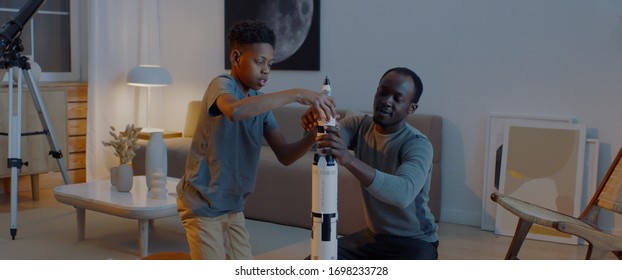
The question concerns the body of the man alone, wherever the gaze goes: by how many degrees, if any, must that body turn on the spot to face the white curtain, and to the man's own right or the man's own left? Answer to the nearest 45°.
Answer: approximately 90° to the man's own right

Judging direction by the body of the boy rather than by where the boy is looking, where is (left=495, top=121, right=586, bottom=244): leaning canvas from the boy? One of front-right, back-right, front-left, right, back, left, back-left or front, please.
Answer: left

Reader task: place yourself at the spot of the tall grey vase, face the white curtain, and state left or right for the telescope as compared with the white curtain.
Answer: left

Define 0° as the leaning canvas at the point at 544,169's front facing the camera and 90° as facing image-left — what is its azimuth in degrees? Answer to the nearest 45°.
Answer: approximately 0°

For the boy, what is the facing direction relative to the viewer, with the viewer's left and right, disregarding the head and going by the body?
facing the viewer and to the right of the viewer

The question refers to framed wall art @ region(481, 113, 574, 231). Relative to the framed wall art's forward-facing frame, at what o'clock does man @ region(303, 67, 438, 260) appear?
The man is roughly at 12 o'clock from the framed wall art.

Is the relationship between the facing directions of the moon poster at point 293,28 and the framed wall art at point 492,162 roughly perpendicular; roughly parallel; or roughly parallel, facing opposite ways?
roughly parallel

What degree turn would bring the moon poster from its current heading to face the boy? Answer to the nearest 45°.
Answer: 0° — it already faces them

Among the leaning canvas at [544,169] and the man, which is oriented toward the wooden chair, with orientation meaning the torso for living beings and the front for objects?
the leaning canvas

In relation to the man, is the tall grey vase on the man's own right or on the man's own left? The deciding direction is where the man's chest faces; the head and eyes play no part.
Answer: on the man's own right

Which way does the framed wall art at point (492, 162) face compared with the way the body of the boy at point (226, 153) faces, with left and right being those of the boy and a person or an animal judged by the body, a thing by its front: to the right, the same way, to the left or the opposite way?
to the right

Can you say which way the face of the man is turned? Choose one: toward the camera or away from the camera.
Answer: toward the camera

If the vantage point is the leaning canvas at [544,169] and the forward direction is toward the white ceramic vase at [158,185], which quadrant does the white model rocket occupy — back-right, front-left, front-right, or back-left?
front-left
